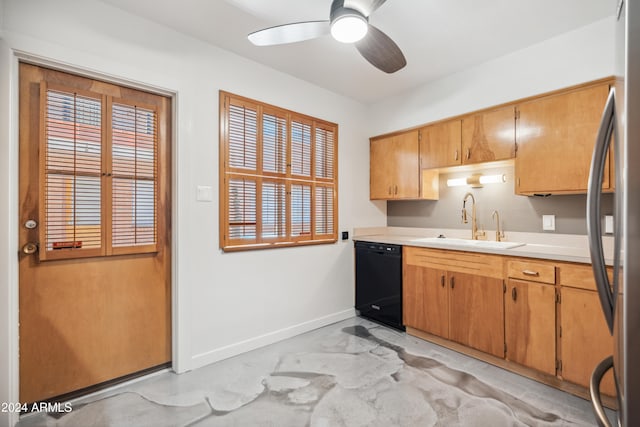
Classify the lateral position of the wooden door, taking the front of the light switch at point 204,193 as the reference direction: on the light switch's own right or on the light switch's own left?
on the light switch's own right

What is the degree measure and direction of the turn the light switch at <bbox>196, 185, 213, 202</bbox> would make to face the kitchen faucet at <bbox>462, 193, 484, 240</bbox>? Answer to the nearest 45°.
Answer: approximately 90° to its left

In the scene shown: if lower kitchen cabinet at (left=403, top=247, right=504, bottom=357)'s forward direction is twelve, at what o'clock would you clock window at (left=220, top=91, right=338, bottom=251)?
The window is roughly at 1 o'clock from the lower kitchen cabinet.

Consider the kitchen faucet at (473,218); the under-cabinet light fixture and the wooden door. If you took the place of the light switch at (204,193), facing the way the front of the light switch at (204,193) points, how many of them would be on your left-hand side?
2

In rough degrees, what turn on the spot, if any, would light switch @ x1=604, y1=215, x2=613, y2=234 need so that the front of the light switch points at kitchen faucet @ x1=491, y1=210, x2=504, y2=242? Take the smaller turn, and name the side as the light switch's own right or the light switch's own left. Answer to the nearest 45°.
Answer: approximately 90° to the light switch's own right

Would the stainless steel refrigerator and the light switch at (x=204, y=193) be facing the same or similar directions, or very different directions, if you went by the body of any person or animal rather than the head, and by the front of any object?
very different directions

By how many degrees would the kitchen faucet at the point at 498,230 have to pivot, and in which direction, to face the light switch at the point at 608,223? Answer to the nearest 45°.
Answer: approximately 90° to its left

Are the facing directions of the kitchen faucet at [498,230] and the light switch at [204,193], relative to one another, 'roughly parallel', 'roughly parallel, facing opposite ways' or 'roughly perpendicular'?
roughly perpendicular

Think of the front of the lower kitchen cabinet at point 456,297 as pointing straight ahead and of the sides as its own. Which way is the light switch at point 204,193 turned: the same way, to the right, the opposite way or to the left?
to the left
